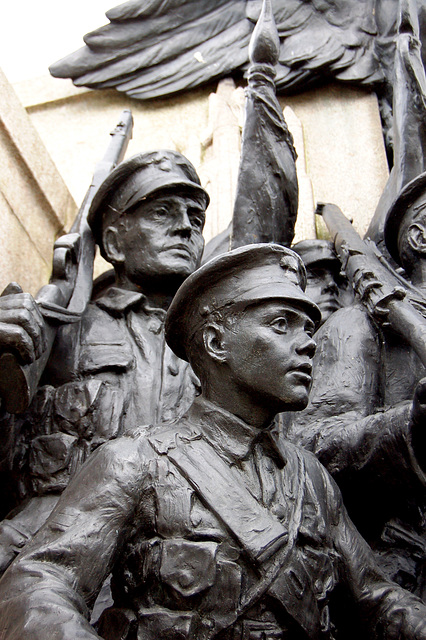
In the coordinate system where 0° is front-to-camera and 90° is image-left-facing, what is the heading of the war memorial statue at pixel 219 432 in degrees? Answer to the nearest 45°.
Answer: approximately 315°
